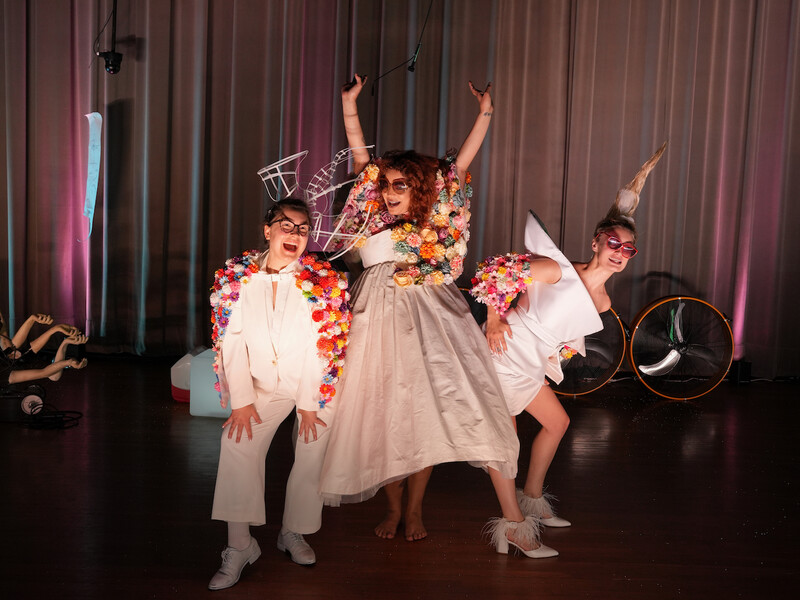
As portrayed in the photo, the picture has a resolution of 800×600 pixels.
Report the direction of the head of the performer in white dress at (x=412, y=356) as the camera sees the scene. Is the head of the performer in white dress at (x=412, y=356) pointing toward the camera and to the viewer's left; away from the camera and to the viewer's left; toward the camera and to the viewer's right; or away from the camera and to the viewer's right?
toward the camera and to the viewer's left

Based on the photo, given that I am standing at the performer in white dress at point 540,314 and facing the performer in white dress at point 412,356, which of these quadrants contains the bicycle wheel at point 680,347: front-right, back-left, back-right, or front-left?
back-right

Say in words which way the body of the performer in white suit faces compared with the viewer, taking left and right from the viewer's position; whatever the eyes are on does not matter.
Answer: facing the viewer

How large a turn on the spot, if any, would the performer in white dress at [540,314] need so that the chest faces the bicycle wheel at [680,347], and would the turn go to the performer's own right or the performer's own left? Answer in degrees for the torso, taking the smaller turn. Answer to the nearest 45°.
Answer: approximately 135° to the performer's own left

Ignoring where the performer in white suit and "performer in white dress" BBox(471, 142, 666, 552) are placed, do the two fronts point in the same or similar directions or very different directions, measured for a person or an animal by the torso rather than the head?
same or similar directions

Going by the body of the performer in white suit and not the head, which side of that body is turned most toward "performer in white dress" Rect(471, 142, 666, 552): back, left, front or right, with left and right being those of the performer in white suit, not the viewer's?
left

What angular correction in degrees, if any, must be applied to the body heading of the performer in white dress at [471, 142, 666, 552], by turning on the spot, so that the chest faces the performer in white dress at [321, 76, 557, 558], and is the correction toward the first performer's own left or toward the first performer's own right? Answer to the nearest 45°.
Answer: approximately 90° to the first performer's own right

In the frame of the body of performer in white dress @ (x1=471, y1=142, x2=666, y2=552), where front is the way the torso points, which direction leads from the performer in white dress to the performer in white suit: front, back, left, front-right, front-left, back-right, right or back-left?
right

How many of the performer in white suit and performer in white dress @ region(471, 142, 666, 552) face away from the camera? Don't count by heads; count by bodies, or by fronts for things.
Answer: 0

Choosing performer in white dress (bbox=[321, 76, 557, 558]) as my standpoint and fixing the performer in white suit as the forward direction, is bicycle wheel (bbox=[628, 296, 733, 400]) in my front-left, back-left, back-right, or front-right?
back-right

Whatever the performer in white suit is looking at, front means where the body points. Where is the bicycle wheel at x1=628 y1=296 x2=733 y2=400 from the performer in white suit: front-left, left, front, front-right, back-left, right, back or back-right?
back-left
